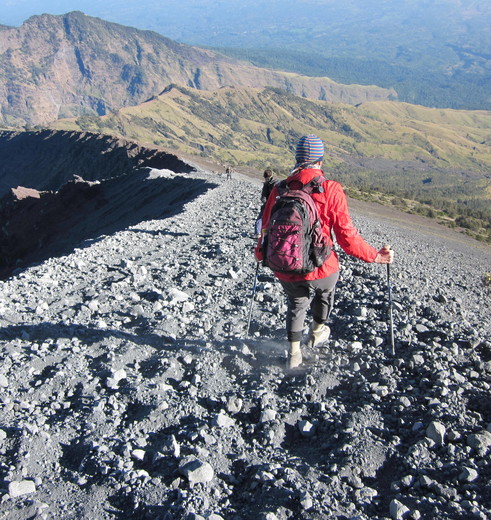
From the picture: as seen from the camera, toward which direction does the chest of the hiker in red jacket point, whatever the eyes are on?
away from the camera
